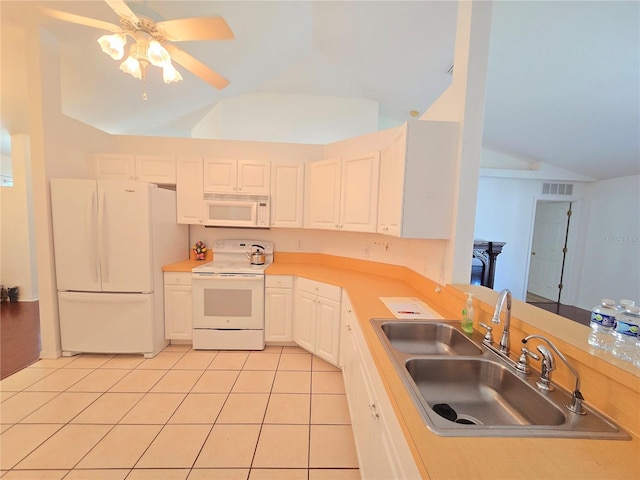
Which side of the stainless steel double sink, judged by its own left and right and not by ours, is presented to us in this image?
left

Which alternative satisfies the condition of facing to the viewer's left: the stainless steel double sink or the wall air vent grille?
the stainless steel double sink

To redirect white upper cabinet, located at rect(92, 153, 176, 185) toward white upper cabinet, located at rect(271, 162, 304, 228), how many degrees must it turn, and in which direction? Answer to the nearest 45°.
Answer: approximately 45° to its left

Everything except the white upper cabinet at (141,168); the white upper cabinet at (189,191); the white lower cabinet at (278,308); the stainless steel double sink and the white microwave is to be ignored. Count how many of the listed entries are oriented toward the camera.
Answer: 4

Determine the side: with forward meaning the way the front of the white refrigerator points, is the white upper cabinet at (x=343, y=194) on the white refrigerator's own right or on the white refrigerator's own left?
on the white refrigerator's own left

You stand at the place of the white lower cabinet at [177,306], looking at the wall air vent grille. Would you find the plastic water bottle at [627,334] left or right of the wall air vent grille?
right

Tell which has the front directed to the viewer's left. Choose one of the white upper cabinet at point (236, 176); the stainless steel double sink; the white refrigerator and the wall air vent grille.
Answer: the stainless steel double sink

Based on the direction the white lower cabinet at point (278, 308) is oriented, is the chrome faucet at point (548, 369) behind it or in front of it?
in front

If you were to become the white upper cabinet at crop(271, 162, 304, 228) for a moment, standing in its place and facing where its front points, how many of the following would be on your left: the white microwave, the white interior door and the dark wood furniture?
2

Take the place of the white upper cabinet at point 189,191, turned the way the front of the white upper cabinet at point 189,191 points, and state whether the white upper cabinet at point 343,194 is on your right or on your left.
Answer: on your left

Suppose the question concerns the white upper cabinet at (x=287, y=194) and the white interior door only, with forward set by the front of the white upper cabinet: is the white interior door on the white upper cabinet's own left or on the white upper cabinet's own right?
on the white upper cabinet's own left

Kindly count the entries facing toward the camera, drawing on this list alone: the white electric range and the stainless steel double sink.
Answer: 1
